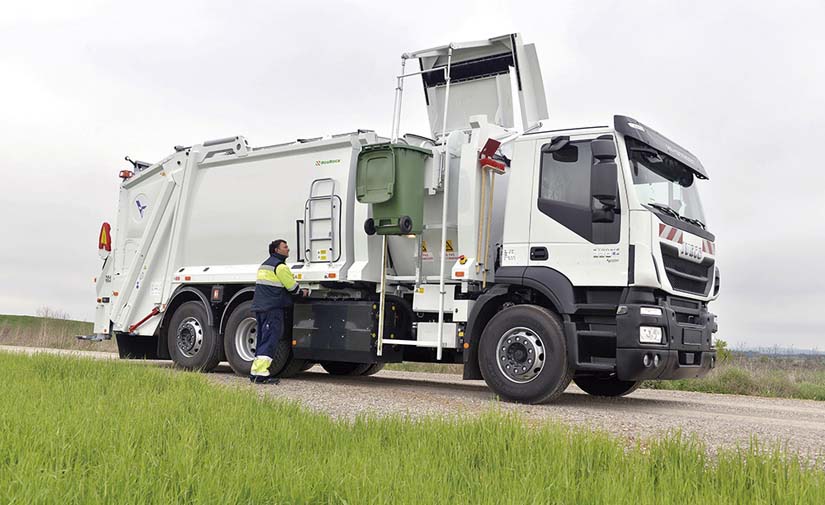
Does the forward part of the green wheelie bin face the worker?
no

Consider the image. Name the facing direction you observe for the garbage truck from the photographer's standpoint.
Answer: facing the viewer and to the right of the viewer
